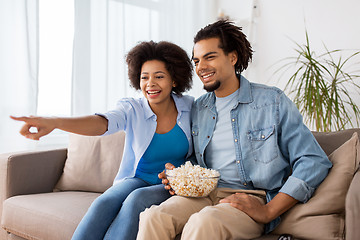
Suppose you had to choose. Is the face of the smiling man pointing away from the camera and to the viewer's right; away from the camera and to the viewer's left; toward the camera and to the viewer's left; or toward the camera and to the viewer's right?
toward the camera and to the viewer's left

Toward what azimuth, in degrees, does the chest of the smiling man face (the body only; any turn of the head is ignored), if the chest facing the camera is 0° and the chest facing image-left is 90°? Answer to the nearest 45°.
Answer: approximately 45°

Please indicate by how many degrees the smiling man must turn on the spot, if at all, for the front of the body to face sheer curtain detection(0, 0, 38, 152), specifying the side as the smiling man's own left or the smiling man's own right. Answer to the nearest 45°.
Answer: approximately 90° to the smiling man's own right

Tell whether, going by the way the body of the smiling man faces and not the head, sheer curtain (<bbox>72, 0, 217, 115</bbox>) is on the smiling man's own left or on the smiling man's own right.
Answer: on the smiling man's own right

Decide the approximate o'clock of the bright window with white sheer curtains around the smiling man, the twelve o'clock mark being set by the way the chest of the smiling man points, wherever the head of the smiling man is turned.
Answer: The bright window with white sheer curtains is roughly at 3 o'clock from the smiling man.

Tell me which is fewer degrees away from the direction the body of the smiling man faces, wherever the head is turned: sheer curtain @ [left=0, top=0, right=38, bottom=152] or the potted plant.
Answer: the sheer curtain

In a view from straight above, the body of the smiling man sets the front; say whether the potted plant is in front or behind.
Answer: behind
